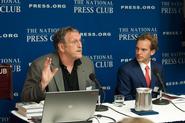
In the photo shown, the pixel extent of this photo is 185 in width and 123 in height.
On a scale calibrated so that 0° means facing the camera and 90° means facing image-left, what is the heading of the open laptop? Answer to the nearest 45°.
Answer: approximately 180°

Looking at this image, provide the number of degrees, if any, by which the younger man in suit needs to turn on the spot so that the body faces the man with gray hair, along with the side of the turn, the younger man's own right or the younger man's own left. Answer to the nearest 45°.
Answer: approximately 90° to the younger man's own right

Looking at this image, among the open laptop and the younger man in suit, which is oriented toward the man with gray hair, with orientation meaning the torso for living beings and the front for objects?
the open laptop

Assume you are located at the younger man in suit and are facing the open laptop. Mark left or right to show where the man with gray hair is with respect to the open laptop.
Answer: right

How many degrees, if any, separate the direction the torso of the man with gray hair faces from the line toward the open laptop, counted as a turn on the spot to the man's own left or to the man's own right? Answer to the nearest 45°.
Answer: approximately 45° to the man's own right

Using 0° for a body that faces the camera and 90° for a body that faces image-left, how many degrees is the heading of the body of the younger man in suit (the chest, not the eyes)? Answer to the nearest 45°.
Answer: approximately 315°

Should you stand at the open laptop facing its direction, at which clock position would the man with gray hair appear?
The man with gray hair is roughly at 12 o'clock from the open laptop.

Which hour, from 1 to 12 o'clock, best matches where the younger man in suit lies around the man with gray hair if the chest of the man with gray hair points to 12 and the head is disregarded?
The younger man in suit is roughly at 10 o'clock from the man with gray hair.

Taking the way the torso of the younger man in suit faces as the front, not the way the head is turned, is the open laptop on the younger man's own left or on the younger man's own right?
on the younger man's own right

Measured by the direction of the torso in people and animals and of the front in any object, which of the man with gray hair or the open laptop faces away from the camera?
the open laptop

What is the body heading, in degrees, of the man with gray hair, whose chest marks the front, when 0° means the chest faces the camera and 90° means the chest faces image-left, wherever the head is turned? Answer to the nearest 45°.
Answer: approximately 315°
